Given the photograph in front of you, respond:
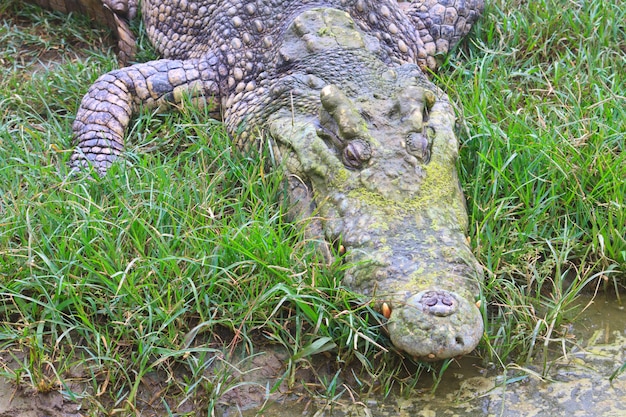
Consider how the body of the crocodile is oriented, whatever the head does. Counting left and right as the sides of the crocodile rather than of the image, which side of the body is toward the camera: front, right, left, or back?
front
